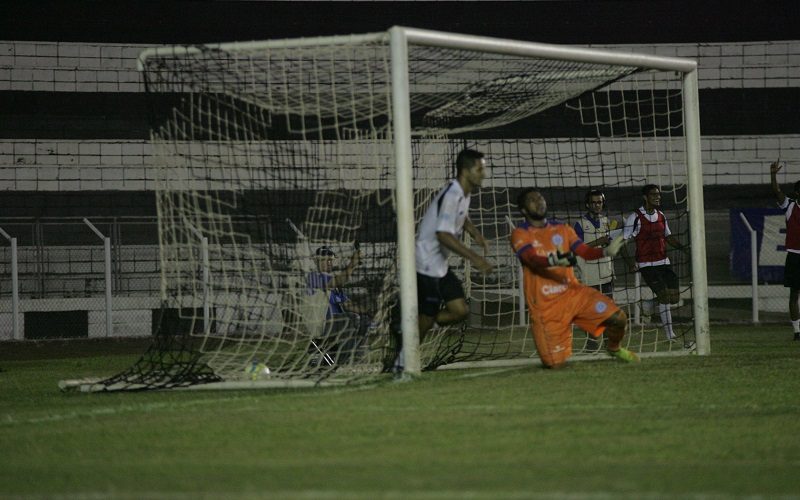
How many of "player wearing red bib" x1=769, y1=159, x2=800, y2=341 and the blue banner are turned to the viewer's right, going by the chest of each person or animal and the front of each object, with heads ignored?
0

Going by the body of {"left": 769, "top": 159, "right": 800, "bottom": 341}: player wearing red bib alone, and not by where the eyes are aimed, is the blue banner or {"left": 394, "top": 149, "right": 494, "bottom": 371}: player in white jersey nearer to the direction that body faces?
the player in white jersey

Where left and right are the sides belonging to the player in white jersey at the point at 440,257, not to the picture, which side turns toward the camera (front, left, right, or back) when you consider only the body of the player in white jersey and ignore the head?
right

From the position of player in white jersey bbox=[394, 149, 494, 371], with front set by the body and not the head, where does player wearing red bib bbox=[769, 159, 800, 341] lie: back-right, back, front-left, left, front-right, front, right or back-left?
front-left

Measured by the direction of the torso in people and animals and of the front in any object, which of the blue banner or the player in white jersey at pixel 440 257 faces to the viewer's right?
the player in white jersey

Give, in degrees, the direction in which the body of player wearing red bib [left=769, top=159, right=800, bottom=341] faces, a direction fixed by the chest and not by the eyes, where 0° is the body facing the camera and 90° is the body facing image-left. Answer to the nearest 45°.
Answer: approximately 0°

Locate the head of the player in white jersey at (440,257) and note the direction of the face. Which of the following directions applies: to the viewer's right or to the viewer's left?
to the viewer's right

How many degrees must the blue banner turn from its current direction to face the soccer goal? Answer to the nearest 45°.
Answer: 0° — it already faces it

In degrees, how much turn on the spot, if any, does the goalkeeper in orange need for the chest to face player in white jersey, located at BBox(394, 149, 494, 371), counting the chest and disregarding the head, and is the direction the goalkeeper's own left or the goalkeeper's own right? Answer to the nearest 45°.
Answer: approximately 90° to the goalkeeper's own right

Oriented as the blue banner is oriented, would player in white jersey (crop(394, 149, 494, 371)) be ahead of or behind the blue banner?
ahead

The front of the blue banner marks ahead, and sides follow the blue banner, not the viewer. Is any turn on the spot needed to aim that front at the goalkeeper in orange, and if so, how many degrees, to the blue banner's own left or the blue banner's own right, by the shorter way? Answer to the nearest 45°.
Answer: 0° — it already faces them

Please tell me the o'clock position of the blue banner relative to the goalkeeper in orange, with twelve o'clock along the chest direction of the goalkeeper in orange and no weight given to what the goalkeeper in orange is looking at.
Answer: The blue banner is roughly at 8 o'clock from the goalkeeper in orange.

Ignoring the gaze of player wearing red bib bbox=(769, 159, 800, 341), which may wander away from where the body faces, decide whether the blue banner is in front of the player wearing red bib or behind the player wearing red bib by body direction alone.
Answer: behind

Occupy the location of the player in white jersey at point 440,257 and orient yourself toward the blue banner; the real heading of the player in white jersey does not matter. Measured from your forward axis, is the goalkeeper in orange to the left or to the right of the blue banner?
right

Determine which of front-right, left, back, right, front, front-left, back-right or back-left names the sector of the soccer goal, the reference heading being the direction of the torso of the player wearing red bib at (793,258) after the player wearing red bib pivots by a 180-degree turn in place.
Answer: back-left

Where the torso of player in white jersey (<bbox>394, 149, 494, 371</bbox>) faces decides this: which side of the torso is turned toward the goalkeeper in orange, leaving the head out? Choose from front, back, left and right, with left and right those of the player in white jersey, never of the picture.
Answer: front

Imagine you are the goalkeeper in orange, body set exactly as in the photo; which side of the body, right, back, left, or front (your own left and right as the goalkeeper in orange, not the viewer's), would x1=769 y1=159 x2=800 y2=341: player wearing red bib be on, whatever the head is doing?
left
